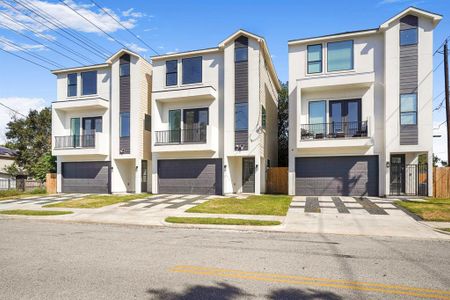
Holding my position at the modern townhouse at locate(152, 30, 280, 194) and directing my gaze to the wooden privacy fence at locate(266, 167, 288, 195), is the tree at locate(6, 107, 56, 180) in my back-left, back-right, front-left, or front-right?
back-left

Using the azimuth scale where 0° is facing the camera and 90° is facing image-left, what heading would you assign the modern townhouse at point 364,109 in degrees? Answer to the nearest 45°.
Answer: approximately 0°

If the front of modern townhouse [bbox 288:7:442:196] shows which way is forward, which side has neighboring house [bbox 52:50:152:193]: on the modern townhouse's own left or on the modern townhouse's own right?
on the modern townhouse's own right

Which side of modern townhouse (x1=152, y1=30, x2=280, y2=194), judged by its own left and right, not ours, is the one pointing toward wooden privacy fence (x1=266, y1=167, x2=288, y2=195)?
left

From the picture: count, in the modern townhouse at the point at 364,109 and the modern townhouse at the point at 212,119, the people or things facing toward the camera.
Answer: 2

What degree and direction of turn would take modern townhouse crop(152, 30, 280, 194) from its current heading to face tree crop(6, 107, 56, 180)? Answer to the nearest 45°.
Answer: approximately 135° to its right

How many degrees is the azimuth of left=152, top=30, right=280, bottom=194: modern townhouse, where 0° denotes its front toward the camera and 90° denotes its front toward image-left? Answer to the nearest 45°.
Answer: approximately 0°

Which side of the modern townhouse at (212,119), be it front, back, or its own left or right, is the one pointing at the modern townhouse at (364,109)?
left

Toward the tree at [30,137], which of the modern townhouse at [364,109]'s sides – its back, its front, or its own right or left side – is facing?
right

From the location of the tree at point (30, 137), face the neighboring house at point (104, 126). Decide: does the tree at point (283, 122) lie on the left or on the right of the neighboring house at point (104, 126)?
left

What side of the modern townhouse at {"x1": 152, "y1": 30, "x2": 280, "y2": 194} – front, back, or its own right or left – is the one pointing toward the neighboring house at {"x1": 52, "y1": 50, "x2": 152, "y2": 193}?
right
